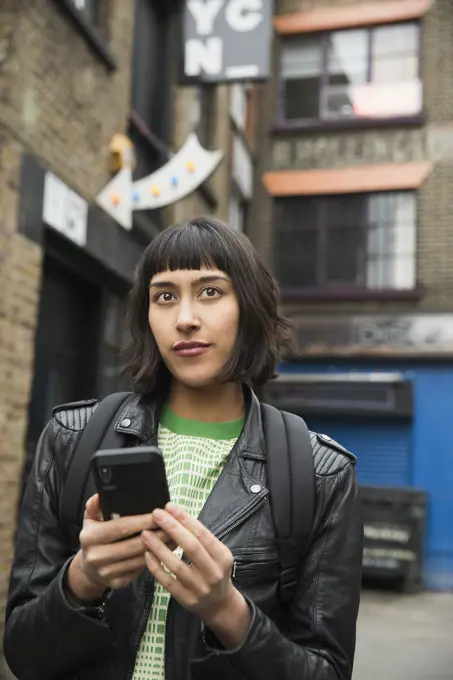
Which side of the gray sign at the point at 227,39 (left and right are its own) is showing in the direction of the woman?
front

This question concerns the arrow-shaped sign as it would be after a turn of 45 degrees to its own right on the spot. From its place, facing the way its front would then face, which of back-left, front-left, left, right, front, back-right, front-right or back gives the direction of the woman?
front-left

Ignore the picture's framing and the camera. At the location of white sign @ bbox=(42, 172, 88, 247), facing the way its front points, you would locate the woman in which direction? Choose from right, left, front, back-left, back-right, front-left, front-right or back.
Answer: front-right

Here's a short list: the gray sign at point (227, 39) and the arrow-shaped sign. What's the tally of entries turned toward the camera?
2

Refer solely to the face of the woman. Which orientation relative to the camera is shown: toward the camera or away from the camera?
toward the camera

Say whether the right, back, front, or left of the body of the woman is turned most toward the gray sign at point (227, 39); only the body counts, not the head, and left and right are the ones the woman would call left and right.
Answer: back

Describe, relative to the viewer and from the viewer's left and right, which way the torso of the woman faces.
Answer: facing the viewer

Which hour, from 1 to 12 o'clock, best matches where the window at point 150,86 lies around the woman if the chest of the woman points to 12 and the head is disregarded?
The window is roughly at 6 o'clock from the woman.

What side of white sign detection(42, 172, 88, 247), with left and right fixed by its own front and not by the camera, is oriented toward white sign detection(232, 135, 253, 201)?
left

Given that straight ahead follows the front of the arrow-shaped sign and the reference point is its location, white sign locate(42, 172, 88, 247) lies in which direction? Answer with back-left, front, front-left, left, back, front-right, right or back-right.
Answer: front-right

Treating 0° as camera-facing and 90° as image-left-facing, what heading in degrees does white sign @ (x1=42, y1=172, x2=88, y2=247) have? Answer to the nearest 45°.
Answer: approximately 315°

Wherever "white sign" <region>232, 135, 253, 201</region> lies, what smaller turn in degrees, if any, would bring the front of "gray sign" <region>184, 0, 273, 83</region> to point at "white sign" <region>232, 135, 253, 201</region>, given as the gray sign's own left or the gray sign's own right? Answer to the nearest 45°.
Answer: approximately 180°
